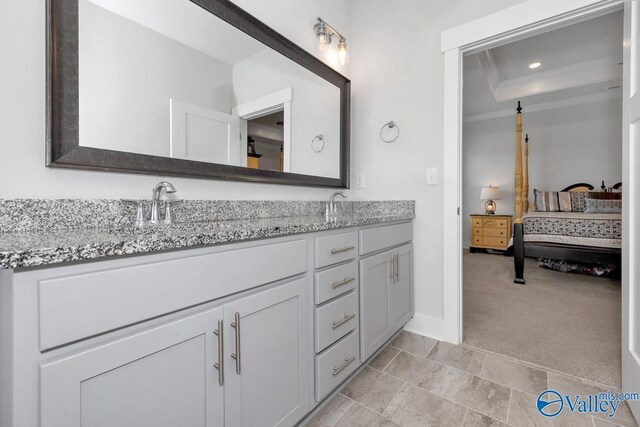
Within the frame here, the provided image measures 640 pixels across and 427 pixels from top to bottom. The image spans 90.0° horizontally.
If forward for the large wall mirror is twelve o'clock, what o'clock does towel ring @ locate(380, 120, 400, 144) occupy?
The towel ring is roughly at 10 o'clock from the large wall mirror.

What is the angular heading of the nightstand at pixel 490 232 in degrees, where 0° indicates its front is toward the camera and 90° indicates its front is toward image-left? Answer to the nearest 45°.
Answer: approximately 0°

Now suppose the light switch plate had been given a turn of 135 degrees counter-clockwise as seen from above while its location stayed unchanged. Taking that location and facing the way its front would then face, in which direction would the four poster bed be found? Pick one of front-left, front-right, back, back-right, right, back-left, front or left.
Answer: front

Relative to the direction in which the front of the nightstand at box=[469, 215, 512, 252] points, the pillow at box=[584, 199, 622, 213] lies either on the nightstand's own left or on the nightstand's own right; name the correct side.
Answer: on the nightstand's own left

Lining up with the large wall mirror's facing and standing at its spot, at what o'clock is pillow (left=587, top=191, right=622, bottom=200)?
The pillow is roughly at 10 o'clock from the large wall mirror.

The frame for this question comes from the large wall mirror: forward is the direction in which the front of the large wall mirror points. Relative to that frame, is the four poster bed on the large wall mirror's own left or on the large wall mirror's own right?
on the large wall mirror's own left
